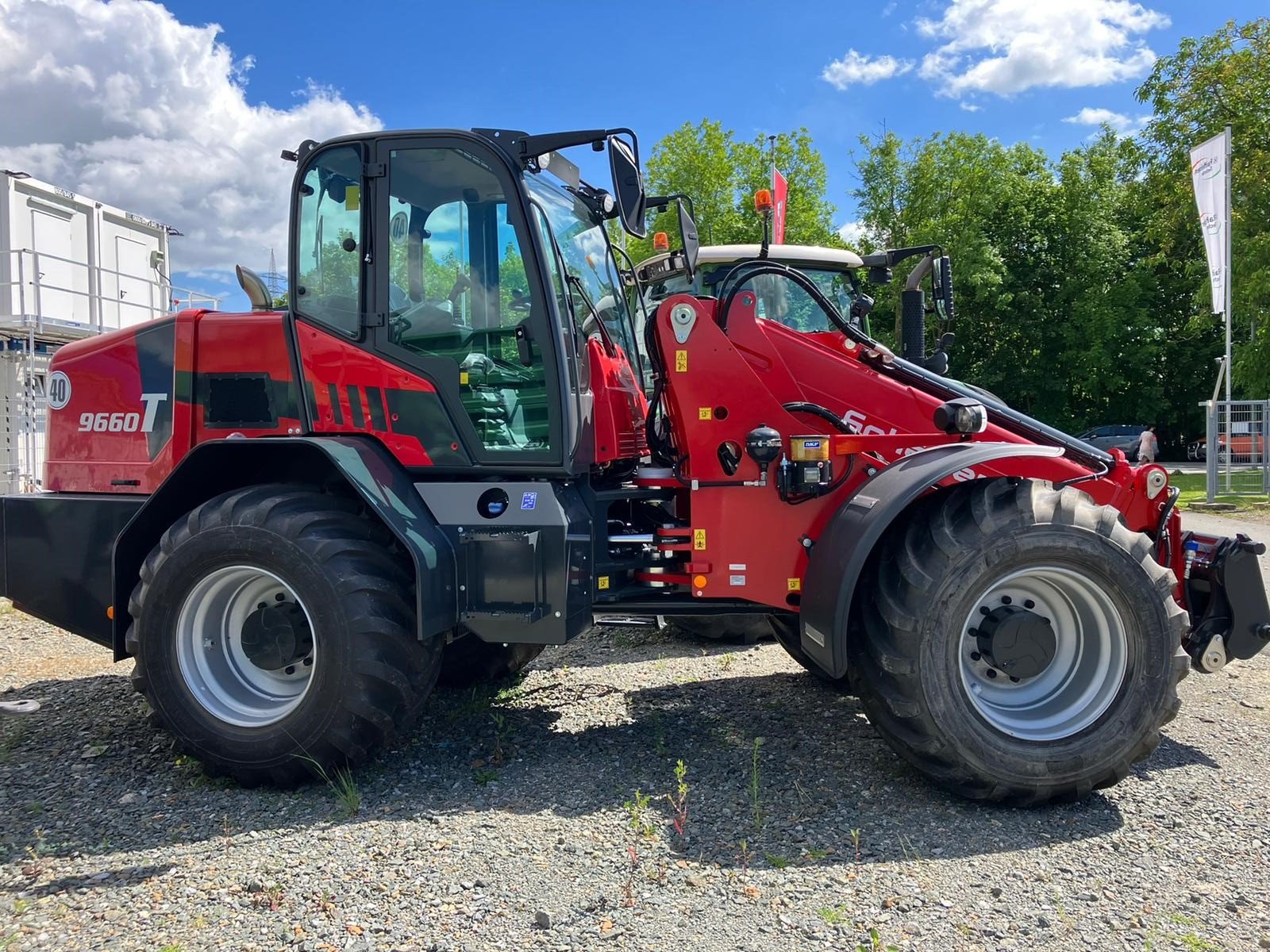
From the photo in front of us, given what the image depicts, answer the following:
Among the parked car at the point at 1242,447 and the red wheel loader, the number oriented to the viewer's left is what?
1

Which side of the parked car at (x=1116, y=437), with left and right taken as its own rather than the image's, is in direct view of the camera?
left

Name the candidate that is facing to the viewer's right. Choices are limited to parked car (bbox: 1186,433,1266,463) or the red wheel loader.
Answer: the red wheel loader

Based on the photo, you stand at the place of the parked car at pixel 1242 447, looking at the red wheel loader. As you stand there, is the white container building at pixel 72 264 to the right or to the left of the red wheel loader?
right

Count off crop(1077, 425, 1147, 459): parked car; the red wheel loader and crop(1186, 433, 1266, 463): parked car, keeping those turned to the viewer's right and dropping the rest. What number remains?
1

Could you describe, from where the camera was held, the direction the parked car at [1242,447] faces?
facing to the left of the viewer

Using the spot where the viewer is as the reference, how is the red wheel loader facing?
facing to the right of the viewer
